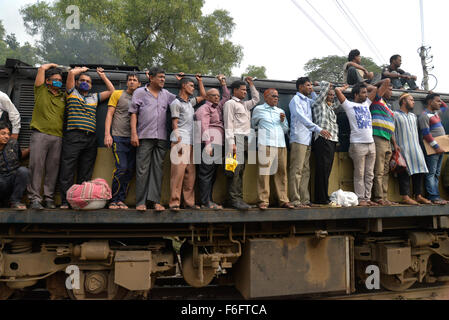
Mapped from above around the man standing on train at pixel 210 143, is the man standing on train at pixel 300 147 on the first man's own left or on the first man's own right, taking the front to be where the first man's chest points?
on the first man's own left

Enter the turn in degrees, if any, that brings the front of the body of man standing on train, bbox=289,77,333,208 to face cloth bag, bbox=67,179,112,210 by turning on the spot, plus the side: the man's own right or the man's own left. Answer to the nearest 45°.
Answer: approximately 90° to the man's own right

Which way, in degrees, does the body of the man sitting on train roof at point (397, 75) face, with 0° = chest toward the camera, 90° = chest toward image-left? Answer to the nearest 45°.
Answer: approximately 315°

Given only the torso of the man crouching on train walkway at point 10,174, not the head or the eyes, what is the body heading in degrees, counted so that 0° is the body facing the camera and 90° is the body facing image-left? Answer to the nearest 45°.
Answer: approximately 315°

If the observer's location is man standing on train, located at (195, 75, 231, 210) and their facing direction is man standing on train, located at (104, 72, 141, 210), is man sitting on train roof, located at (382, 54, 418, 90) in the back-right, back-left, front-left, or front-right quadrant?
back-right

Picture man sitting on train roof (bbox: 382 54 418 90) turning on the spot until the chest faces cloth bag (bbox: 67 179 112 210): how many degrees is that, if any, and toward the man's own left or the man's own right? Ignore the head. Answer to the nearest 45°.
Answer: approximately 90° to the man's own right

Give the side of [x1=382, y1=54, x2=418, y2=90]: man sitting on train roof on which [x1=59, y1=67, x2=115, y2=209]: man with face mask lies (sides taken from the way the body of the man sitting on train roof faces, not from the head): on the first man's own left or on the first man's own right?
on the first man's own right

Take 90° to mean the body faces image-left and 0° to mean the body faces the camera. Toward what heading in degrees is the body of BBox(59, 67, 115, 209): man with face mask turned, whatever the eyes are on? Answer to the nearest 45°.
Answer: approximately 0°

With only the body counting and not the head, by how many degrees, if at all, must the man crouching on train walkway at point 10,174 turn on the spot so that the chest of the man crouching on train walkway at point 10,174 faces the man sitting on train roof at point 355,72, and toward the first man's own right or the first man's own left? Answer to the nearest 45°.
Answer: approximately 45° to the first man's own left

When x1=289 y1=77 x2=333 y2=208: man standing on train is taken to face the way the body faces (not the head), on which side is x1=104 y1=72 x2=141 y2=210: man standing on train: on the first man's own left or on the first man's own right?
on the first man's own right
